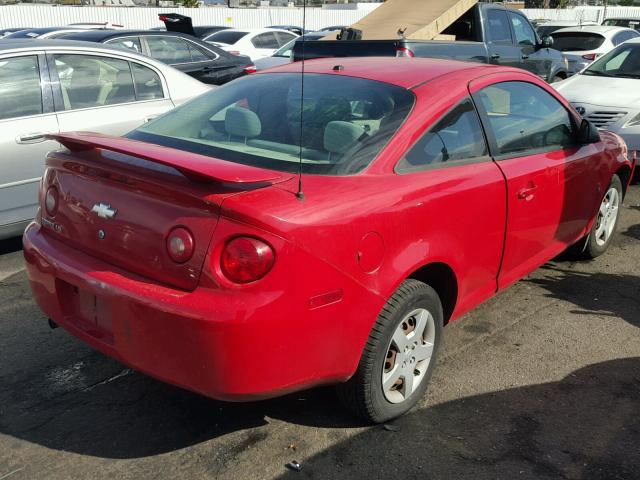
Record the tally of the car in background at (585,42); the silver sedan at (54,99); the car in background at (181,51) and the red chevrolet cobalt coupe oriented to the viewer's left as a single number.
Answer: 2

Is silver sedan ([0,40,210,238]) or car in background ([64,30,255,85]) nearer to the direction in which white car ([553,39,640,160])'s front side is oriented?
the silver sedan

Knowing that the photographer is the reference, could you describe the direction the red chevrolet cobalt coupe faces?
facing away from the viewer and to the right of the viewer

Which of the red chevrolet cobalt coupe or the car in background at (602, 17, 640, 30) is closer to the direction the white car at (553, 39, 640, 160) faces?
the red chevrolet cobalt coupe

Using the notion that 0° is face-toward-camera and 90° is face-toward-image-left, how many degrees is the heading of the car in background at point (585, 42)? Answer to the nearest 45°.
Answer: approximately 225°

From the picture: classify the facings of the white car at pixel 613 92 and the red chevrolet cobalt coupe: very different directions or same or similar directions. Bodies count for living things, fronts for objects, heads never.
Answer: very different directions

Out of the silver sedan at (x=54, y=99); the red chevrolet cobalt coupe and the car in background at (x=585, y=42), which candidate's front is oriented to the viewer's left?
the silver sedan

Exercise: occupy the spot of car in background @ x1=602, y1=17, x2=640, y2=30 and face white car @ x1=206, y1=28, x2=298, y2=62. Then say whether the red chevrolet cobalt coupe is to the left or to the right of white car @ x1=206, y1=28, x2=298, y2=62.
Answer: left

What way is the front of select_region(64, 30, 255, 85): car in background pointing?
to the viewer's left

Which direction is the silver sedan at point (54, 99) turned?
to the viewer's left

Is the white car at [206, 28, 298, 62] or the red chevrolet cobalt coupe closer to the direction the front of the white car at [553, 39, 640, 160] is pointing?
the red chevrolet cobalt coupe

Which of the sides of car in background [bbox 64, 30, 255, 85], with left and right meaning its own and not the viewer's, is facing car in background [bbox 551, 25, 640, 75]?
back
